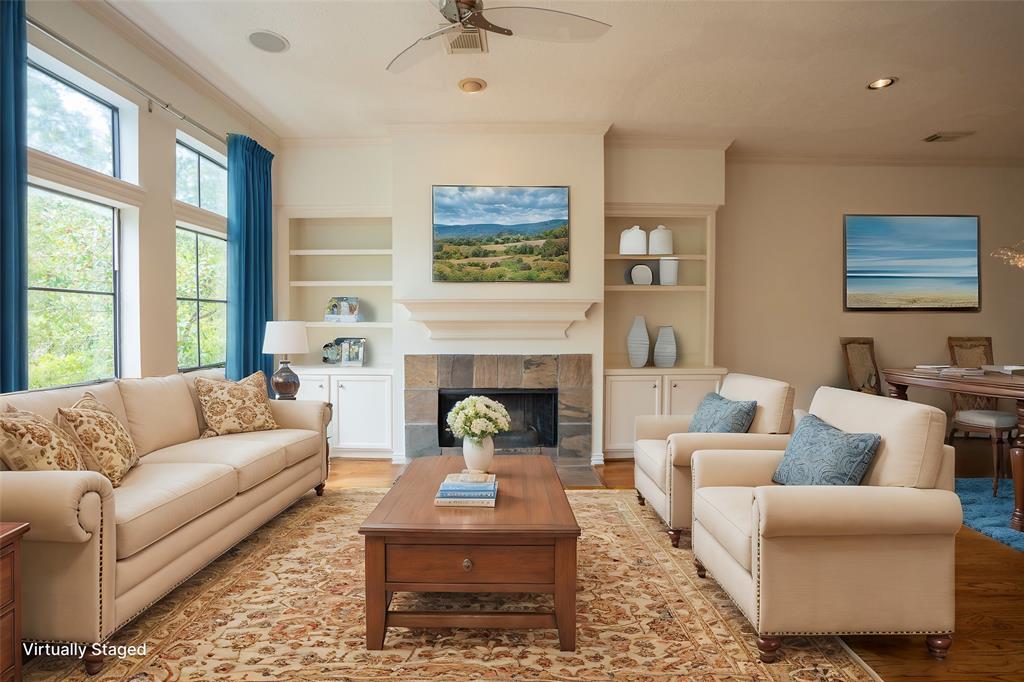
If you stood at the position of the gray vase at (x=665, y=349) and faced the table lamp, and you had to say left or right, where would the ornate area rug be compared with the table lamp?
left

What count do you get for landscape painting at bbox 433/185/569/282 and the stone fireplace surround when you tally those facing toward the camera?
2

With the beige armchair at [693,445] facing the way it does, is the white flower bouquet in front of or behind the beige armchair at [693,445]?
in front

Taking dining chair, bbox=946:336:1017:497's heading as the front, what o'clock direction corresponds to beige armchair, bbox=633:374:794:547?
The beige armchair is roughly at 2 o'clock from the dining chair.

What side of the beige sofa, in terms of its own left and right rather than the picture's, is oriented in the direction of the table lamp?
left

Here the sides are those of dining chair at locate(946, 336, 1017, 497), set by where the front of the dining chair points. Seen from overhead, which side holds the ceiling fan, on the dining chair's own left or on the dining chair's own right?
on the dining chair's own right

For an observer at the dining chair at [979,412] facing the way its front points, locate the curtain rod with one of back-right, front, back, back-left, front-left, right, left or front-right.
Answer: right

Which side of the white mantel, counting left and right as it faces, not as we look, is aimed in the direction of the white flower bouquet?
front

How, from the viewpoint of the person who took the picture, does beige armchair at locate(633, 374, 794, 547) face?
facing the viewer and to the left of the viewer

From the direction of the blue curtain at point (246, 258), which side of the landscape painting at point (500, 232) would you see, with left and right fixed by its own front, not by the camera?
right

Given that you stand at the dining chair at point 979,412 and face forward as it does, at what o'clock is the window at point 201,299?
The window is roughly at 3 o'clock from the dining chair.

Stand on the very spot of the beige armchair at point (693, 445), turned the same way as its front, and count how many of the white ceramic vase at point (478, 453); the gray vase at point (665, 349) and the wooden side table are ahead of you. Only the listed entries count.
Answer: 2

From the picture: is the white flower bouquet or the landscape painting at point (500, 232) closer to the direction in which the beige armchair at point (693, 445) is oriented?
the white flower bouquet

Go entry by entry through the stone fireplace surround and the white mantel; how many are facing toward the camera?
2

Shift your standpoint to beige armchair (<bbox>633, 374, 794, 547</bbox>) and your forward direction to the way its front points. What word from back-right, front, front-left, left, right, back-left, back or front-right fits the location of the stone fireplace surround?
right

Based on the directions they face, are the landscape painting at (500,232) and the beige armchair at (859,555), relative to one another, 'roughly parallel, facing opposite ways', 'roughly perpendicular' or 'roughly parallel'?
roughly perpendicular

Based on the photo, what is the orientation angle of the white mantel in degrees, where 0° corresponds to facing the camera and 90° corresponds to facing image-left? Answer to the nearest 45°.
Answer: approximately 0°
